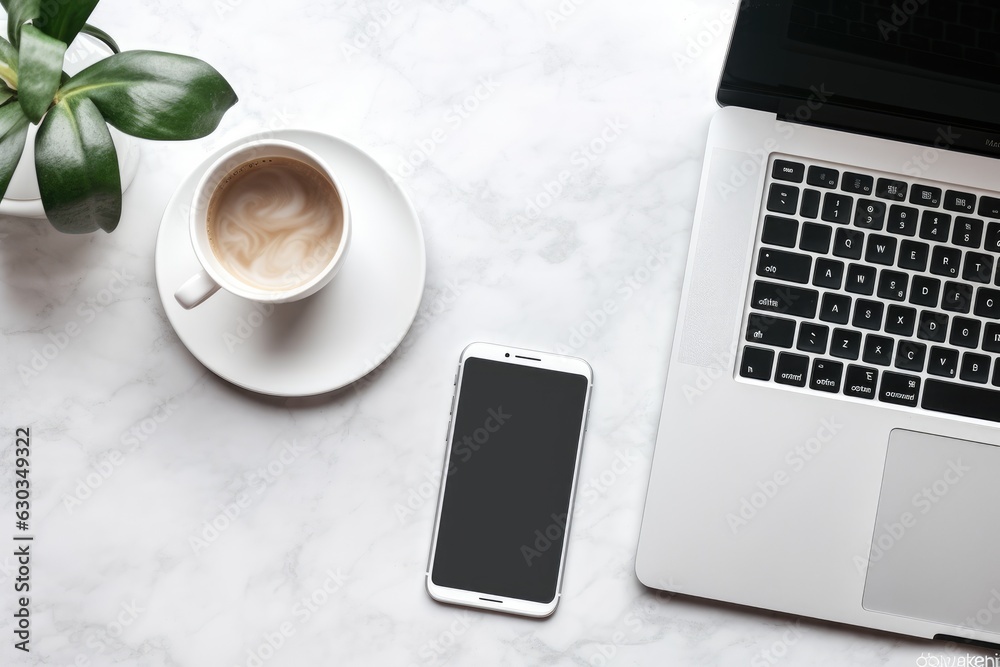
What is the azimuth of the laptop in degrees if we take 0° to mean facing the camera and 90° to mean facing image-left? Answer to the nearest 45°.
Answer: approximately 0°
